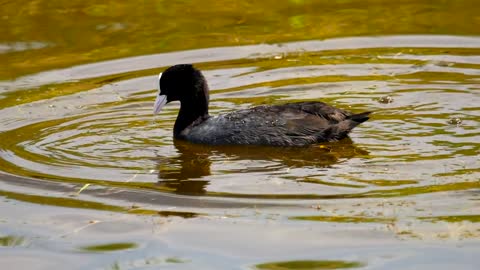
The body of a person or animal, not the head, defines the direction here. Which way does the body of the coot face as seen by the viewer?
to the viewer's left
